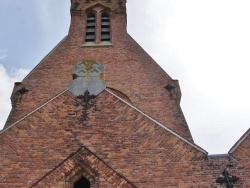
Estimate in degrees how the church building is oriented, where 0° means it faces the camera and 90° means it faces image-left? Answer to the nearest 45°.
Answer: approximately 0°
